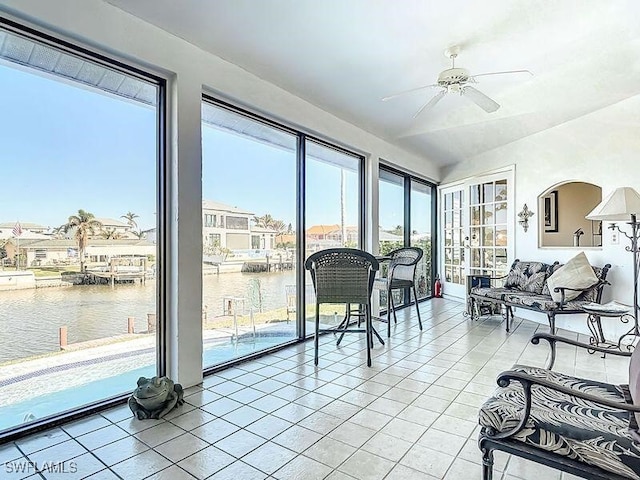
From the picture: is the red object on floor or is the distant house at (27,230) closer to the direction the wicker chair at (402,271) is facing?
the distant house

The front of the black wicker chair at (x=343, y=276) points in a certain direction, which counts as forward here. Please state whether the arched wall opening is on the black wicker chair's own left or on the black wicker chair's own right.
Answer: on the black wicker chair's own right

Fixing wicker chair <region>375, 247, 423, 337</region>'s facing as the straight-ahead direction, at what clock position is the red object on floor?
The red object on floor is roughly at 5 o'clock from the wicker chair.

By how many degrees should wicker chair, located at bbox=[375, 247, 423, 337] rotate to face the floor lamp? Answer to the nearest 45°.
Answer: approximately 135° to its left

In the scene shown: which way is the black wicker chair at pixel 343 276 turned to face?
away from the camera

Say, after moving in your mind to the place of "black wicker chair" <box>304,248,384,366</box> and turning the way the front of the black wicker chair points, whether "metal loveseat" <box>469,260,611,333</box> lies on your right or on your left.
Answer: on your right

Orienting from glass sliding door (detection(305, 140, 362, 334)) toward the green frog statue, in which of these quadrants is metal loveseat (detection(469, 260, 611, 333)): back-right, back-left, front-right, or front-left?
back-left
